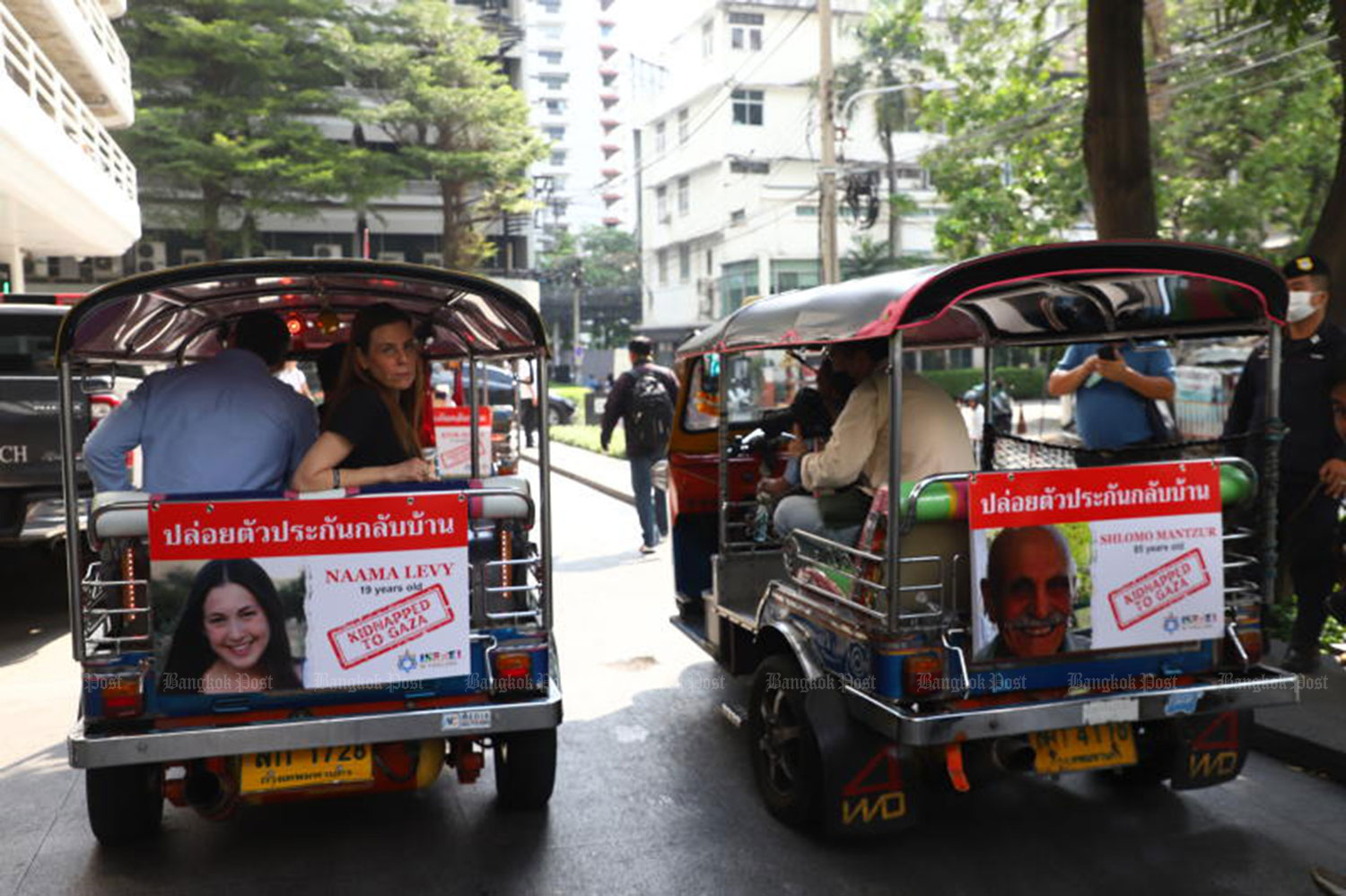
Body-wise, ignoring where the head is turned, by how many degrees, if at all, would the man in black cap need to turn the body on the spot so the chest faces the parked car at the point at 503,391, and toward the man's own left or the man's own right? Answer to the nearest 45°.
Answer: approximately 135° to the man's own right

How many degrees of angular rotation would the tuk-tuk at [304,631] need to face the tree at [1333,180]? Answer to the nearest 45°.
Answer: approximately 90° to its right

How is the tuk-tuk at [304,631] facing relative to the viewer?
away from the camera

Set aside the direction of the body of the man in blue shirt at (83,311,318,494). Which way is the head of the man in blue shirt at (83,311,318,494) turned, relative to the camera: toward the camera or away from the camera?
away from the camera

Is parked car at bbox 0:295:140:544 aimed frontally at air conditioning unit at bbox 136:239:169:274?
yes

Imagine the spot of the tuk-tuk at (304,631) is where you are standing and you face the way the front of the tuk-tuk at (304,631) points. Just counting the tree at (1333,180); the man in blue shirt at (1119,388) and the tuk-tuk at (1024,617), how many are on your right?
3

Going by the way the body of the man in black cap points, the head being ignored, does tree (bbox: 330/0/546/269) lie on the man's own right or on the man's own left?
on the man's own right

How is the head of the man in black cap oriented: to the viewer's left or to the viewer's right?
to the viewer's left

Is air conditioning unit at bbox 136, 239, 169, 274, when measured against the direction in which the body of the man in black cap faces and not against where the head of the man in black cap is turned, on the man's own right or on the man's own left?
on the man's own right

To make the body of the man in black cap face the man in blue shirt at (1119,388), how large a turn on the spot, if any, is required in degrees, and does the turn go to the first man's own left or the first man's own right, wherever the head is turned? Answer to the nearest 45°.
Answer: approximately 90° to the first man's own right

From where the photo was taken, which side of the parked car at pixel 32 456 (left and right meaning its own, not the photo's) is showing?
back
